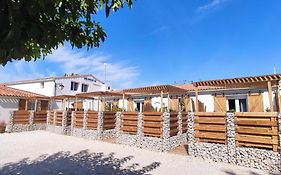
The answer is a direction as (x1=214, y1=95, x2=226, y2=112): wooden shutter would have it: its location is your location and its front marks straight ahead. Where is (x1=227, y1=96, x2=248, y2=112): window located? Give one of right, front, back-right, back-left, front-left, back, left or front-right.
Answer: left

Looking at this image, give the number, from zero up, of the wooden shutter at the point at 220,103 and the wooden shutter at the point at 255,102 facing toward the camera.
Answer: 2

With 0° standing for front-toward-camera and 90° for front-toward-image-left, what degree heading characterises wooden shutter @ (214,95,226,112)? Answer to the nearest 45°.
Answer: approximately 0°

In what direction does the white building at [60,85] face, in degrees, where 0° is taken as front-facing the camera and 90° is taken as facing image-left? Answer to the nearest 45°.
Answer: approximately 315°

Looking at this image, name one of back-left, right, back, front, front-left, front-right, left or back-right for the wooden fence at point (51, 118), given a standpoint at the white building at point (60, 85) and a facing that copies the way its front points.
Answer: front-right

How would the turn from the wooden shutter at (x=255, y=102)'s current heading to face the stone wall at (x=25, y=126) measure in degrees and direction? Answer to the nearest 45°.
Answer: approximately 90° to its right

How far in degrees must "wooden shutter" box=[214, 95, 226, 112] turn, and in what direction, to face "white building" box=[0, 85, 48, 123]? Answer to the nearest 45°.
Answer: approximately 90° to its right

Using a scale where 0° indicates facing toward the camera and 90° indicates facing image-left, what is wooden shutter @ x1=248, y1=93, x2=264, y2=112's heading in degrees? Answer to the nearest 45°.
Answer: approximately 0°

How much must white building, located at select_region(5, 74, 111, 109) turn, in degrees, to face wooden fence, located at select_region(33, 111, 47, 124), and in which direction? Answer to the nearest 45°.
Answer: approximately 45° to its right
